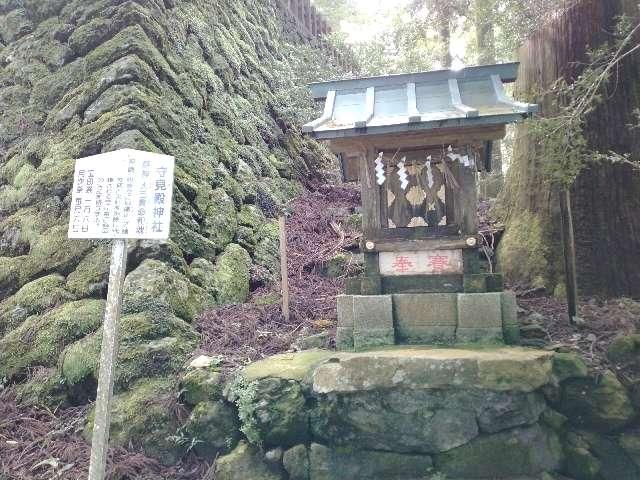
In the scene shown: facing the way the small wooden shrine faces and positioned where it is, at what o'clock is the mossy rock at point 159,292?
The mossy rock is roughly at 3 o'clock from the small wooden shrine.

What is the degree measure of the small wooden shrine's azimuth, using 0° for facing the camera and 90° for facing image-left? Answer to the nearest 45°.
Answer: approximately 0°

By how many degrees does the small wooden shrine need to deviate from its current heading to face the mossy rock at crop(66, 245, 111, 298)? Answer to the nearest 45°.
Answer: approximately 90° to its right

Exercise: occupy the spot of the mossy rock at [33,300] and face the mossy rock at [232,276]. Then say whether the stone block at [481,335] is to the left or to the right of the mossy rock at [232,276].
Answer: right

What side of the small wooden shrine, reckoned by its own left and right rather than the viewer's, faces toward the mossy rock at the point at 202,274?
right

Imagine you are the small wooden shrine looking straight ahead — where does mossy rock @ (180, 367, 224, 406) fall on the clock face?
The mossy rock is roughly at 2 o'clock from the small wooden shrine.

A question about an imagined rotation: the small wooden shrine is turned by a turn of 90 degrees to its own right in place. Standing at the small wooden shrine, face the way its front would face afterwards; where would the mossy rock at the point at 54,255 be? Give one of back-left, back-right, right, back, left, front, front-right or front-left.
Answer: front

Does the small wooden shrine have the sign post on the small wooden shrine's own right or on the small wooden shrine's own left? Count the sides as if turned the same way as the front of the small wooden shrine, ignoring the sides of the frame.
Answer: on the small wooden shrine's own right
